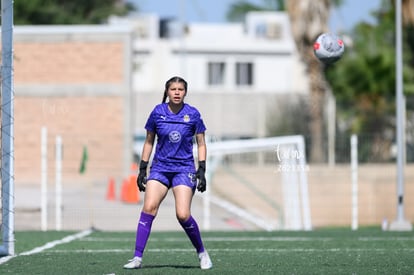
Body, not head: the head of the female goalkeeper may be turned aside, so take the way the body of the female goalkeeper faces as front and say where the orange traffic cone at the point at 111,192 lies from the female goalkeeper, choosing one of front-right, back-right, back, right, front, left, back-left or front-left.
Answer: back

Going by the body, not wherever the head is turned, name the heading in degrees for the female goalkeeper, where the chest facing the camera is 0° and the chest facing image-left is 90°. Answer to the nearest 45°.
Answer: approximately 0°

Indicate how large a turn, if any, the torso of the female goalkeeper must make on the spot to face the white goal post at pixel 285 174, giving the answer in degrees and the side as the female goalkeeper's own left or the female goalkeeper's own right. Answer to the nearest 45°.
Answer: approximately 180°

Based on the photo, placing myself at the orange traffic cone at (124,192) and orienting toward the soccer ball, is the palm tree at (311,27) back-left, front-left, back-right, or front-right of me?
back-left

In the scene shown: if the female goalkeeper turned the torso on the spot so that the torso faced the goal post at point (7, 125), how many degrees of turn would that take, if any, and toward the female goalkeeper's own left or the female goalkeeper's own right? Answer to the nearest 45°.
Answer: approximately 135° to the female goalkeeper's own right

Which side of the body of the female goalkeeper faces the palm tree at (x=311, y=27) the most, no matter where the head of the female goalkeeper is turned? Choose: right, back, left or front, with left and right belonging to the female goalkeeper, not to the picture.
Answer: back

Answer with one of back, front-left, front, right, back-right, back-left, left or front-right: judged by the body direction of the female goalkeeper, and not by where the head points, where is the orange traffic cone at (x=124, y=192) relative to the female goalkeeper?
back
